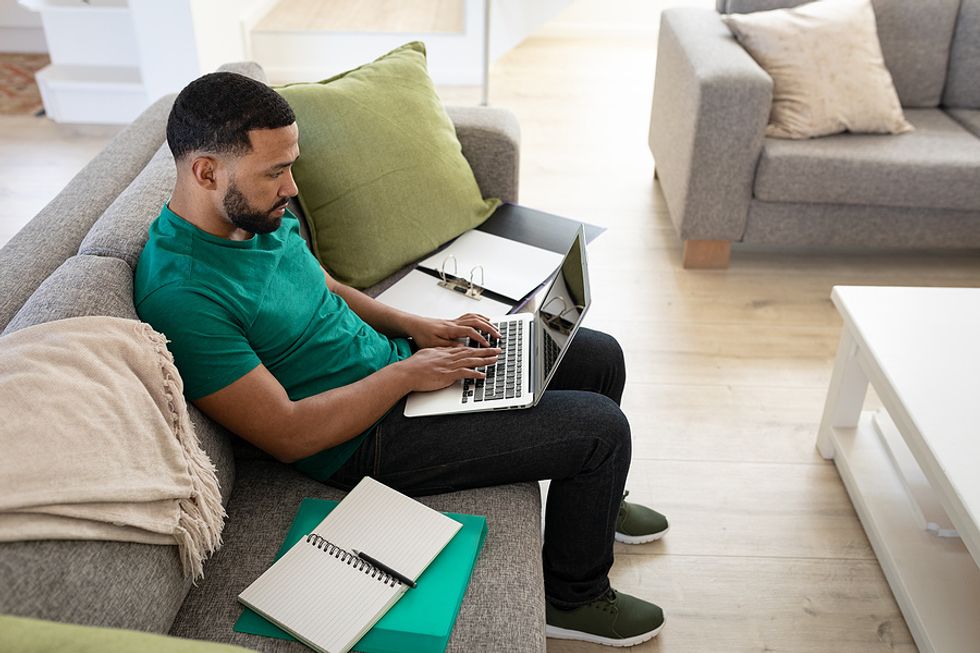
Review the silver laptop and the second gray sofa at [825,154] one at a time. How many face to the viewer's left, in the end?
1

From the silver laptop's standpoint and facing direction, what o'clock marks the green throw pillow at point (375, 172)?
The green throw pillow is roughly at 2 o'clock from the silver laptop.

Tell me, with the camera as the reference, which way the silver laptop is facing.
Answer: facing to the left of the viewer

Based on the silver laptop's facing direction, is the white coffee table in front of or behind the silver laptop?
behind

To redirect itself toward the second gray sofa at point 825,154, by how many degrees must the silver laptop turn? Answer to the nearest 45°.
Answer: approximately 135° to its right

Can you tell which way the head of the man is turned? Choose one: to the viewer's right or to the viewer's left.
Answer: to the viewer's right

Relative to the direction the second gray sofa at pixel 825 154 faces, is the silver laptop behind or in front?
in front

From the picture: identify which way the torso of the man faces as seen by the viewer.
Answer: to the viewer's right

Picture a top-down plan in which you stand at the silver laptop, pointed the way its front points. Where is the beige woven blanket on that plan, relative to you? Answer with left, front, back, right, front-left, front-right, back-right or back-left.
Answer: front-left

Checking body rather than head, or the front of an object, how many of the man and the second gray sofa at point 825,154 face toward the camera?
1

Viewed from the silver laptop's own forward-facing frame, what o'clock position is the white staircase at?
The white staircase is roughly at 2 o'clock from the silver laptop.

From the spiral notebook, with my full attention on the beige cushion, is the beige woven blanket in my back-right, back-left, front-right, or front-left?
back-left

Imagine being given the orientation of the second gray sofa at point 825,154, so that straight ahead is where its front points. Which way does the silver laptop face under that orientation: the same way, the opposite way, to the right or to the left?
to the right
